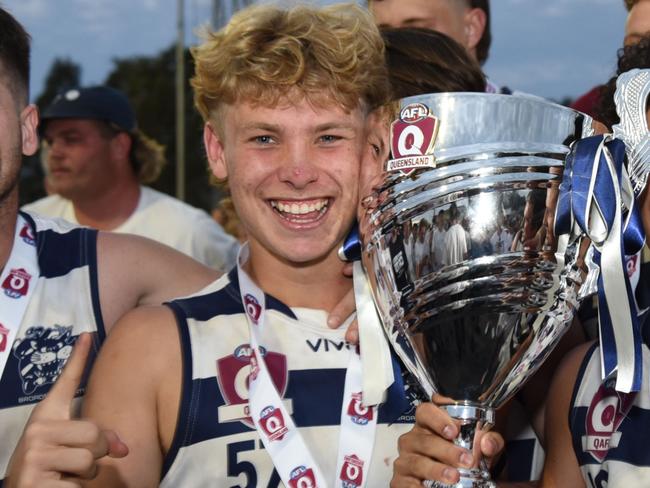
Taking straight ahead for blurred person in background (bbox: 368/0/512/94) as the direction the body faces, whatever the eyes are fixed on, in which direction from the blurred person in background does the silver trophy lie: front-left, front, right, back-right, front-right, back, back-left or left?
front-left

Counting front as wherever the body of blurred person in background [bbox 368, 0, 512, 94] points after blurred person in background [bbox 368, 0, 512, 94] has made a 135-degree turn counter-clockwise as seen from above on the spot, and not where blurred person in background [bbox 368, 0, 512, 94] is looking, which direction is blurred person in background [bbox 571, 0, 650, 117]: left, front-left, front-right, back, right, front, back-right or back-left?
front-right

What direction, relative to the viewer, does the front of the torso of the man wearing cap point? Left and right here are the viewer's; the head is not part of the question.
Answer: facing the viewer and to the left of the viewer

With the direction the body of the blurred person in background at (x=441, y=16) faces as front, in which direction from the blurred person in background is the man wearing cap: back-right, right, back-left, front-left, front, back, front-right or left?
right

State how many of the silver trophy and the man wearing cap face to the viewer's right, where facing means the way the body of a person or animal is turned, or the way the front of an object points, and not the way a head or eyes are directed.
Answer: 0

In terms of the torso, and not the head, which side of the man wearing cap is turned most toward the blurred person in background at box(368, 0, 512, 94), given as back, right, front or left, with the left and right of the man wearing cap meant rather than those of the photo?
left

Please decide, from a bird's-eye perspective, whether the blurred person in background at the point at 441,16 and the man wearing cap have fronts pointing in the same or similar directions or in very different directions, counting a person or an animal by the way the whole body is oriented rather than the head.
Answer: same or similar directions

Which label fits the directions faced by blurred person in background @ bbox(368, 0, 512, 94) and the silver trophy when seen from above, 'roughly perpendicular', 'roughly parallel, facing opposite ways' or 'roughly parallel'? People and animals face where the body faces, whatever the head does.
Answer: roughly parallel

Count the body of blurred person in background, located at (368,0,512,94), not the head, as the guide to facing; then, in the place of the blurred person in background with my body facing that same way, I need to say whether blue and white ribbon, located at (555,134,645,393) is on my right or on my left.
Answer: on my left

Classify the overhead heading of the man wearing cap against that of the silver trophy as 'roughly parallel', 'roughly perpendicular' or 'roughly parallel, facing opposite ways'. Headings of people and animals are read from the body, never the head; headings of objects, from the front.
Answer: roughly parallel

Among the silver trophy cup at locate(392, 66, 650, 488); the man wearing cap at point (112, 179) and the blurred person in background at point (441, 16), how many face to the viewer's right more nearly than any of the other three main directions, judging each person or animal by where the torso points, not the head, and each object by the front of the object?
0

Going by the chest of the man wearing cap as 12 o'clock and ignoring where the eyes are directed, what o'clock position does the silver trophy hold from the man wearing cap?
The silver trophy is roughly at 10 o'clock from the man wearing cap.
